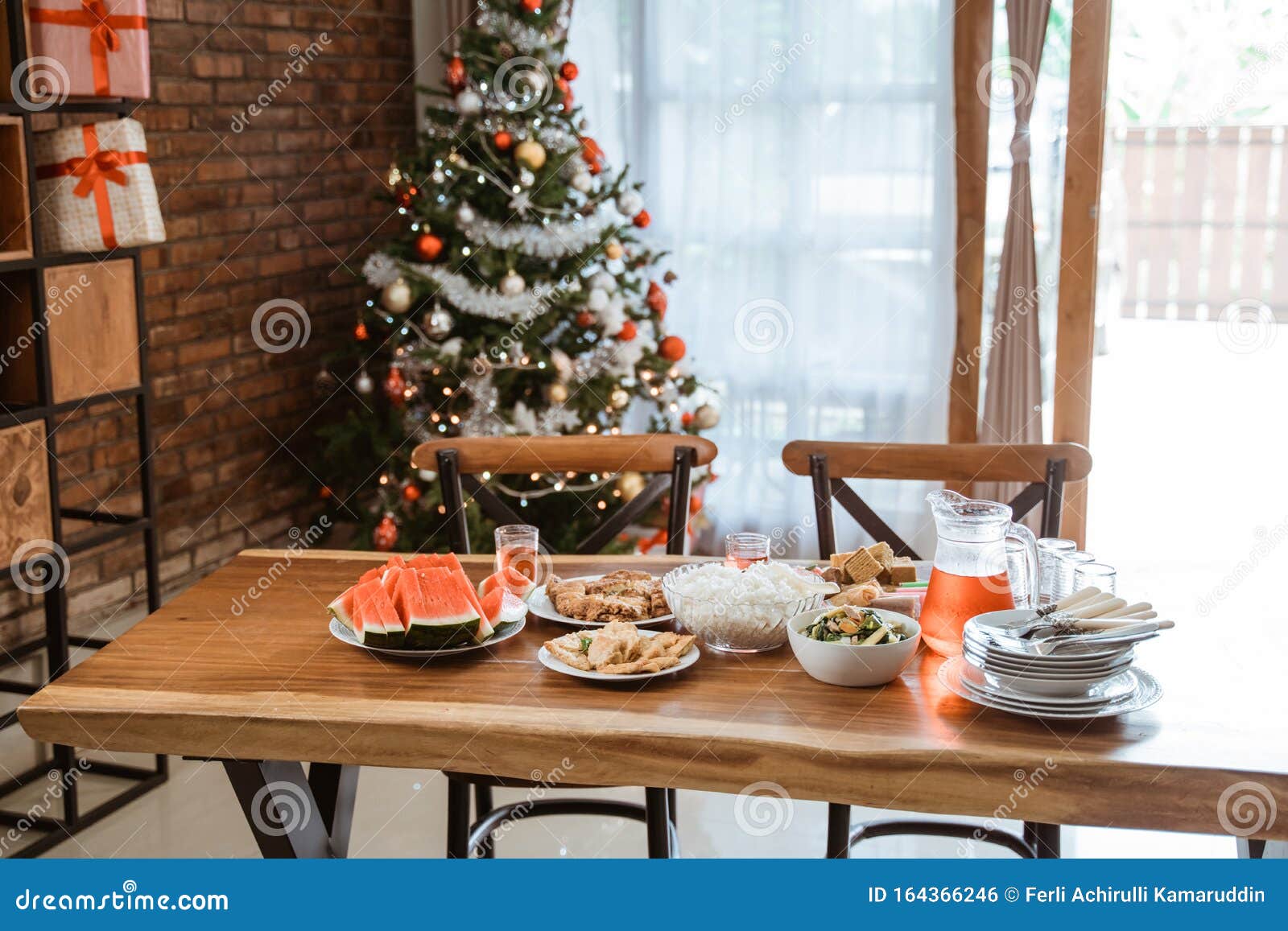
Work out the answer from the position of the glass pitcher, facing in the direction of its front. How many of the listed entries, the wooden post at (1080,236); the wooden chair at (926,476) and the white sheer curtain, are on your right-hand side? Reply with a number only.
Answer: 3

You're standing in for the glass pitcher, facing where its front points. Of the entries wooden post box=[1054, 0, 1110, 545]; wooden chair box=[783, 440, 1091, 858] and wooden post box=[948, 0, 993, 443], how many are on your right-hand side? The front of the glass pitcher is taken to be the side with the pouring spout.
3

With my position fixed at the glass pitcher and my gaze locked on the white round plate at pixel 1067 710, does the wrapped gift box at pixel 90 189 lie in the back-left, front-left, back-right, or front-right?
back-right

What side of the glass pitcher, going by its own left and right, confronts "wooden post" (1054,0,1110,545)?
right

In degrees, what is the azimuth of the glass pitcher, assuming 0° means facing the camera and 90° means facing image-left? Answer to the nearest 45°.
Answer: approximately 90°
